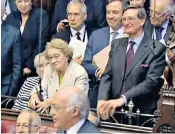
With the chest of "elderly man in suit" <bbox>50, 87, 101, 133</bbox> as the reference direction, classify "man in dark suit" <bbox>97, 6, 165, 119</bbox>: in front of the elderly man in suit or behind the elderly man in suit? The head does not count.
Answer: behind

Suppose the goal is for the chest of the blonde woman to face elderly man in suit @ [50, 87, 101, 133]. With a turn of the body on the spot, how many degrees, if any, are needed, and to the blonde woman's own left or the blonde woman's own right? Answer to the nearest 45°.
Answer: approximately 45° to the blonde woman's own left

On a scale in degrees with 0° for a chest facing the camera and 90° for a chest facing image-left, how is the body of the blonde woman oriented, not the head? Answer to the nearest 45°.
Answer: approximately 45°

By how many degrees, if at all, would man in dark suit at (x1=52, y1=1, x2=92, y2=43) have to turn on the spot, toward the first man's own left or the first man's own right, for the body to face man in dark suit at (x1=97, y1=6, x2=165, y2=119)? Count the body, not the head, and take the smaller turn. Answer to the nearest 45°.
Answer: approximately 90° to the first man's own left
